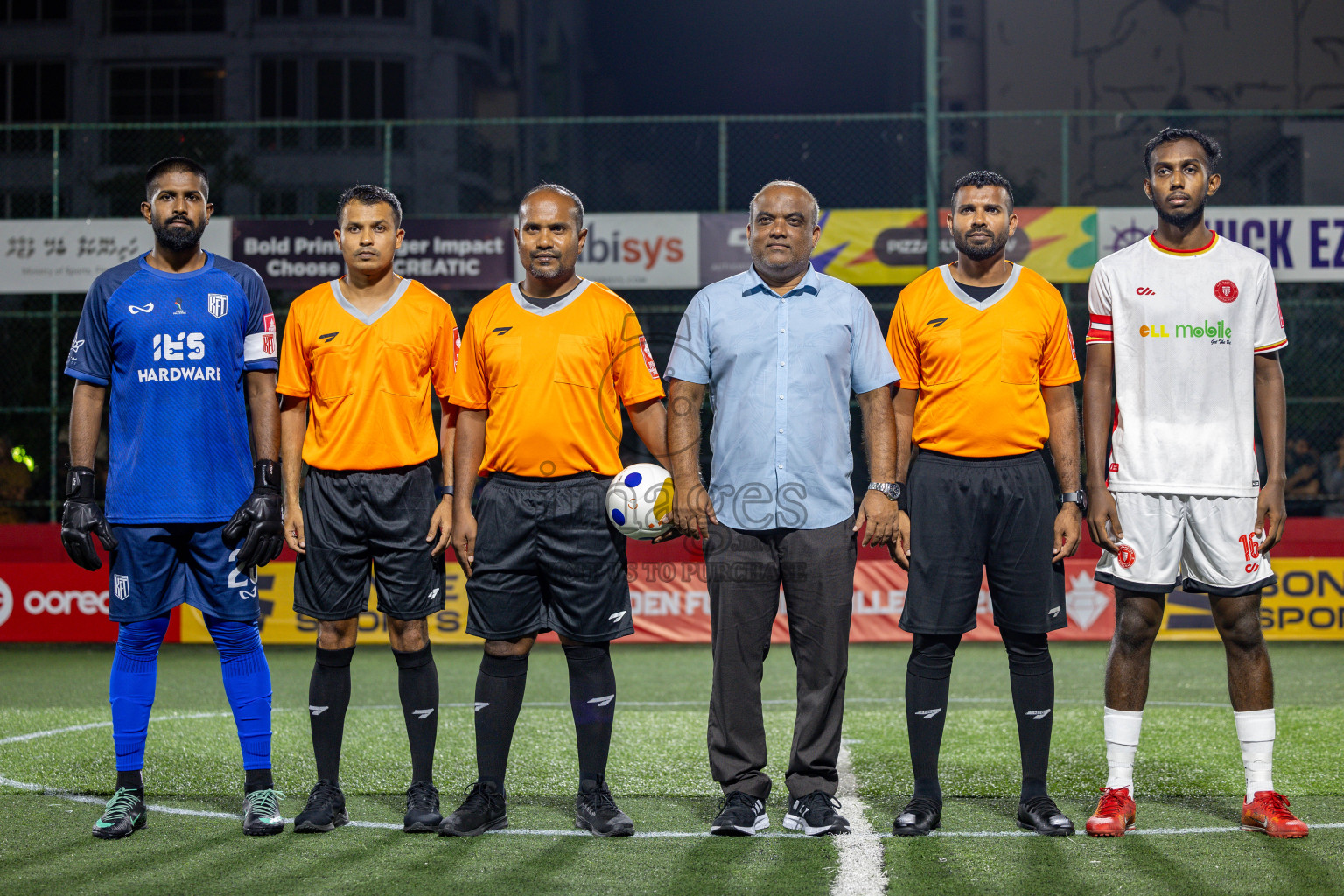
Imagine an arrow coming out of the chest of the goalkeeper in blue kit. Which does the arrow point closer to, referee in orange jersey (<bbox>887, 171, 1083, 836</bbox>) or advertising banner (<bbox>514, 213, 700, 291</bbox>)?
the referee in orange jersey

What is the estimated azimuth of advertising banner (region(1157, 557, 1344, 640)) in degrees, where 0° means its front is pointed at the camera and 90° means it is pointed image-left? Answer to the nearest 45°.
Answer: approximately 0°

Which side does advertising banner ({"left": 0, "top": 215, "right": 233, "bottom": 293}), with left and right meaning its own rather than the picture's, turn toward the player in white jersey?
front

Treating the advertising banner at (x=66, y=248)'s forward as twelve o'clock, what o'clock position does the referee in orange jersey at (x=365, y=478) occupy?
The referee in orange jersey is roughly at 12 o'clock from the advertising banner.

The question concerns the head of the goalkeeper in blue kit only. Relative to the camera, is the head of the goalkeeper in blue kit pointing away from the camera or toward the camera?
toward the camera

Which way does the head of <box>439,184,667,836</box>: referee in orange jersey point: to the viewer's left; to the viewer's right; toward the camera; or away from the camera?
toward the camera

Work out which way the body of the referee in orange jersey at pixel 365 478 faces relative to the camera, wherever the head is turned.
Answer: toward the camera

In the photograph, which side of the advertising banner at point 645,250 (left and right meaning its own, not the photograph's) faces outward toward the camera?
front

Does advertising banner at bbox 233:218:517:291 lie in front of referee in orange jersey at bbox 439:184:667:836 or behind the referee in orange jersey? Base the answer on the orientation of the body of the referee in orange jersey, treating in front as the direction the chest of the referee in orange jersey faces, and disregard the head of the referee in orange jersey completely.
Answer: behind

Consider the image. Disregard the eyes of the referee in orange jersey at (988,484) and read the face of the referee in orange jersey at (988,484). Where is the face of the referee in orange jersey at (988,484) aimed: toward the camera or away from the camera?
toward the camera

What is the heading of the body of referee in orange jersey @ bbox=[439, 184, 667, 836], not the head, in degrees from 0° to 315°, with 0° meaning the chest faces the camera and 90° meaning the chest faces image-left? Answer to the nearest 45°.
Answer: approximately 0°

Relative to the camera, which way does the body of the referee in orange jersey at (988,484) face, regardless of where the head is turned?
toward the camera

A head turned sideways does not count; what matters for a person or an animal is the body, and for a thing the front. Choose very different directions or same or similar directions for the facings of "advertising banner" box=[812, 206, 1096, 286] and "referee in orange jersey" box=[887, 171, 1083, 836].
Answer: same or similar directions

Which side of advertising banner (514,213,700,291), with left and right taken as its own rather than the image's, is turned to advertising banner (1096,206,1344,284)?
left
